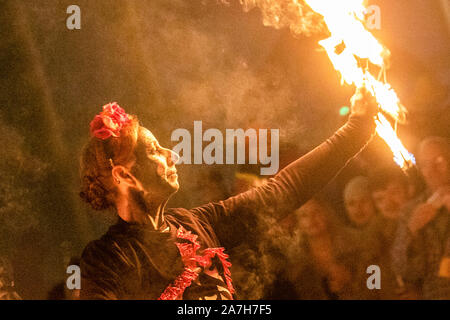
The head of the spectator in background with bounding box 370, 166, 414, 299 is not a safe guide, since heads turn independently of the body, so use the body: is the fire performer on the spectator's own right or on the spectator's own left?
on the spectator's own right

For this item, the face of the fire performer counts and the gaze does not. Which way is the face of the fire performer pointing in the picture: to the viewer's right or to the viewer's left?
to the viewer's right

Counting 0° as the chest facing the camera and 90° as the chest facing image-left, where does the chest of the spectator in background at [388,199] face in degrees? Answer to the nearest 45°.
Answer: approximately 0°
